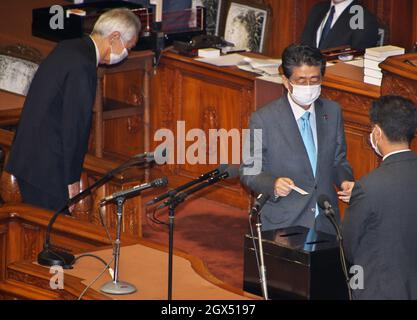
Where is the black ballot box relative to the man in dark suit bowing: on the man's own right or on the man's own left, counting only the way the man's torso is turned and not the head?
on the man's own right

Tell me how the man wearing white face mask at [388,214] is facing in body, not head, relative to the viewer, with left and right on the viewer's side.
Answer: facing away from the viewer and to the left of the viewer

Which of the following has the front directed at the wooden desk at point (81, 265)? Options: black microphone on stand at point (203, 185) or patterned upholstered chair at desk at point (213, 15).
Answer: the patterned upholstered chair at desk

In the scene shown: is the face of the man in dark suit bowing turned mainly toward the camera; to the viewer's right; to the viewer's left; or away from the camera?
to the viewer's right

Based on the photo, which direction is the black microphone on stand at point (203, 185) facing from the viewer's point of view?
to the viewer's right

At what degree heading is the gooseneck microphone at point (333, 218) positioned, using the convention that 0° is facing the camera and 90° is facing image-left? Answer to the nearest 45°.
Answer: approximately 135°

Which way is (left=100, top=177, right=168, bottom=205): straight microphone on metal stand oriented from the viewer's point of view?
to the viewer's right

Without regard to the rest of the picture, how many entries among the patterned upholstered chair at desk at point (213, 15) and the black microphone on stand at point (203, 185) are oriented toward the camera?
1

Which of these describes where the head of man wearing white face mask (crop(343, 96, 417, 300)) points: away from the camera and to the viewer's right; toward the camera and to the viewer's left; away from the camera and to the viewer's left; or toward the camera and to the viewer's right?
away from the camera and to the viewer's left

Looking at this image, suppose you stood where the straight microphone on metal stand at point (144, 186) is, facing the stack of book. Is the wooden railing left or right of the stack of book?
left

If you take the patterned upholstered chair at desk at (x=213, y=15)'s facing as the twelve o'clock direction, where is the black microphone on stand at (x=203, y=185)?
The black microphone on stand is roughly at 12 o'clock from the patterned upholstered chair at desk.
